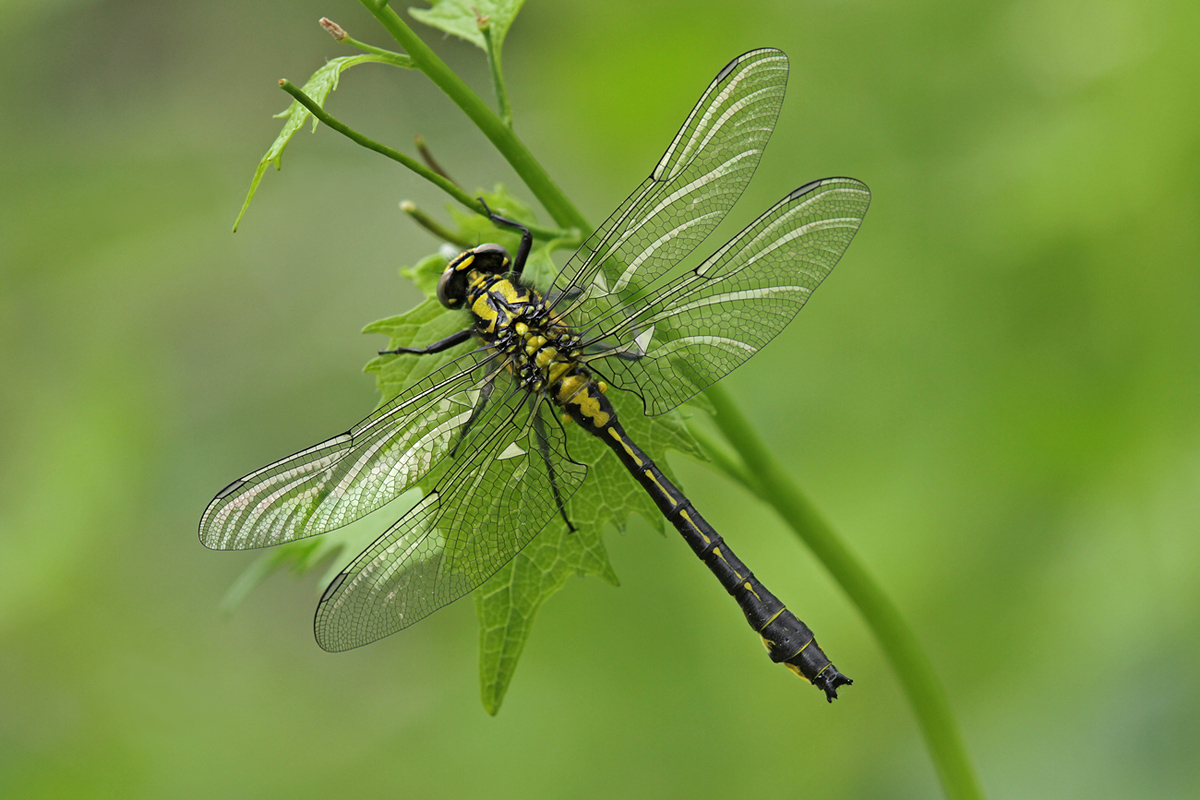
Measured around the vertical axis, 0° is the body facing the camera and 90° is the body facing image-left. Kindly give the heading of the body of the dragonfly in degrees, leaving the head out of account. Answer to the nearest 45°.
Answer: approximately 135°
